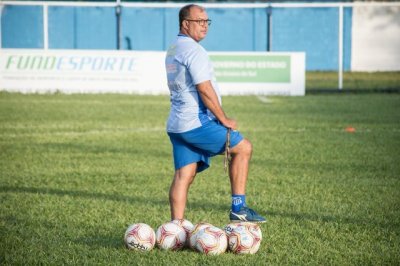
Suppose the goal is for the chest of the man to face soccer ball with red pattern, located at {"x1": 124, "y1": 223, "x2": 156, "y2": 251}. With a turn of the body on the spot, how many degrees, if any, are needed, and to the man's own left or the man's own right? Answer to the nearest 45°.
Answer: approximately 135° to the man's own right

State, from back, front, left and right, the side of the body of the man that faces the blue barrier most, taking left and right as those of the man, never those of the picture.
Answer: left

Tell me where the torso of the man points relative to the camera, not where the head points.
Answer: to the viewer's right

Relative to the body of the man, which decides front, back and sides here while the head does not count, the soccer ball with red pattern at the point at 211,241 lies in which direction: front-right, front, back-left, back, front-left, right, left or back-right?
right

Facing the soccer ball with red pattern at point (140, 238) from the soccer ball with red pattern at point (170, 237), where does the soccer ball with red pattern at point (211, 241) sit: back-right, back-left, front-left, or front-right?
back-left
